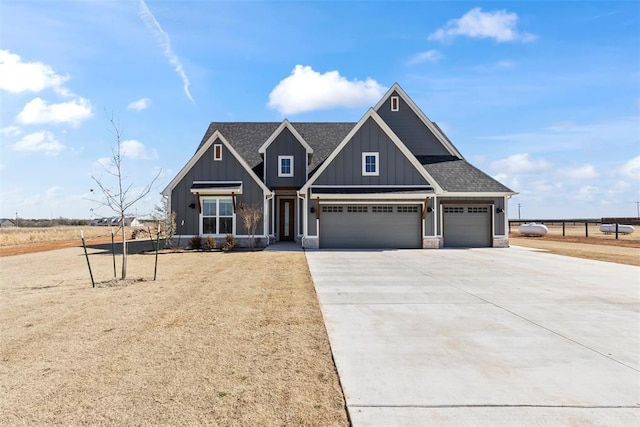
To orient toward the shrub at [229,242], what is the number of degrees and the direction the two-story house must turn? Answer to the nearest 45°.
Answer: approximately 90° to its right

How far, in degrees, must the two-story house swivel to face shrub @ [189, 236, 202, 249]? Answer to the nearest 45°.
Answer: approximately 90° to its right

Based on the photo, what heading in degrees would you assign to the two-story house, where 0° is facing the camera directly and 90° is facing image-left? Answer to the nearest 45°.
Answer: approximately 0°
